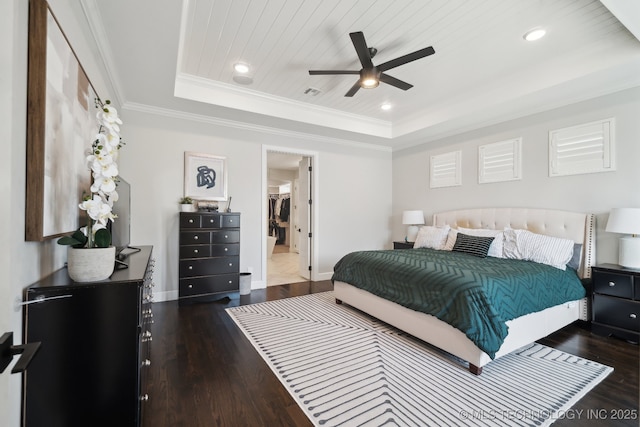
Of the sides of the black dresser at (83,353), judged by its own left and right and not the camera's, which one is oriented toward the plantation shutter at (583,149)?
front

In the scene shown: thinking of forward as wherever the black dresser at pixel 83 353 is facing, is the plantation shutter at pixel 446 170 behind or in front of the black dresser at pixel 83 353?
in front

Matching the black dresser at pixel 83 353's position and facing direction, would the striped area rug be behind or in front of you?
in front

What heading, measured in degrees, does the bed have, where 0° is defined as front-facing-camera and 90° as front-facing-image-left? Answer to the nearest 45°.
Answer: approximately 45°

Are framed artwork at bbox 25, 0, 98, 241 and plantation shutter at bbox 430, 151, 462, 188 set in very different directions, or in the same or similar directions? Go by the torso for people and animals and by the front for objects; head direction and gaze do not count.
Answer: very different directions

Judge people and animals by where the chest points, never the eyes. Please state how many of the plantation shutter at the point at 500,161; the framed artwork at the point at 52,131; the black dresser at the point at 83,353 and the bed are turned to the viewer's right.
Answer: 2

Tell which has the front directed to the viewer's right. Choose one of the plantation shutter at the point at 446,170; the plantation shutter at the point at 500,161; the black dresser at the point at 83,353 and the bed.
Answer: the black dresser

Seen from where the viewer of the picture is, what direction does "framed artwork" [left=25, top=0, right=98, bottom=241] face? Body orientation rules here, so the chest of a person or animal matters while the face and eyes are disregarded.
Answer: facing to the right of the viewer

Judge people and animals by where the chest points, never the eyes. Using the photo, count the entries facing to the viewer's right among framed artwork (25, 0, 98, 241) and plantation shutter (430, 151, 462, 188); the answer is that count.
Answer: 1
